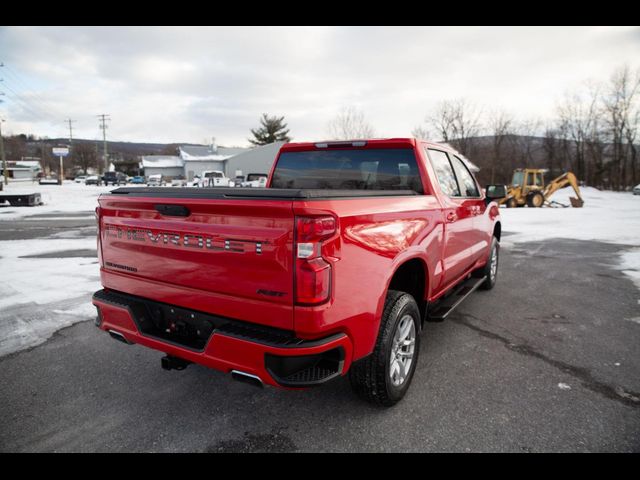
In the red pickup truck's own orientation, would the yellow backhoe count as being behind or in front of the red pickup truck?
in front

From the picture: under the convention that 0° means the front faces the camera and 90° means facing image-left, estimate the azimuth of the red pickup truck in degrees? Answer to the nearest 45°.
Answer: approximately 225°
